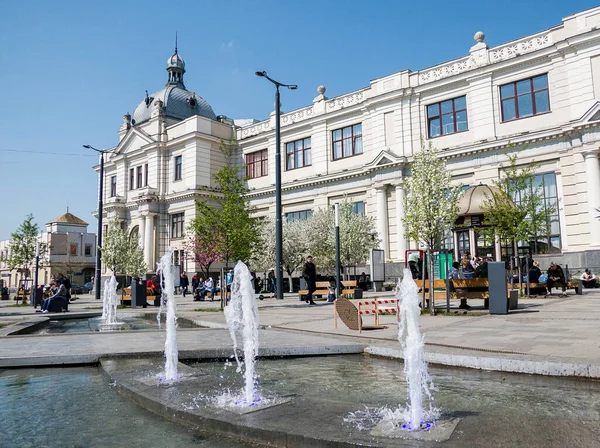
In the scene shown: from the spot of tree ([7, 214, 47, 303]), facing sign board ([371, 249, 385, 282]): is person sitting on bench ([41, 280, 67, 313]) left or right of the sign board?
right

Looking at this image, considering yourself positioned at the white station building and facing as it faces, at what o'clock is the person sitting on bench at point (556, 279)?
The person sitting on bench is roughly at 10 o'clock from the white station building.

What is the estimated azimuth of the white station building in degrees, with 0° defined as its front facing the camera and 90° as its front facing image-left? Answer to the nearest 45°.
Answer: approximately 45°

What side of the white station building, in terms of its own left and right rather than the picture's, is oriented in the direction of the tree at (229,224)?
front

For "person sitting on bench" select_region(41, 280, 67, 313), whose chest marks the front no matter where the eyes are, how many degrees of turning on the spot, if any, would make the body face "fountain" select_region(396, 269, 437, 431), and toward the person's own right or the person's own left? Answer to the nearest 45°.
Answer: approximately 90° to the person's own left

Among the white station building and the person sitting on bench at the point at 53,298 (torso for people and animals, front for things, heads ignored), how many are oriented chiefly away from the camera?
0

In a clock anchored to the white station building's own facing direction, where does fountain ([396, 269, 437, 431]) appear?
The fountain is roughly at 11 o'clock from the white station building.
